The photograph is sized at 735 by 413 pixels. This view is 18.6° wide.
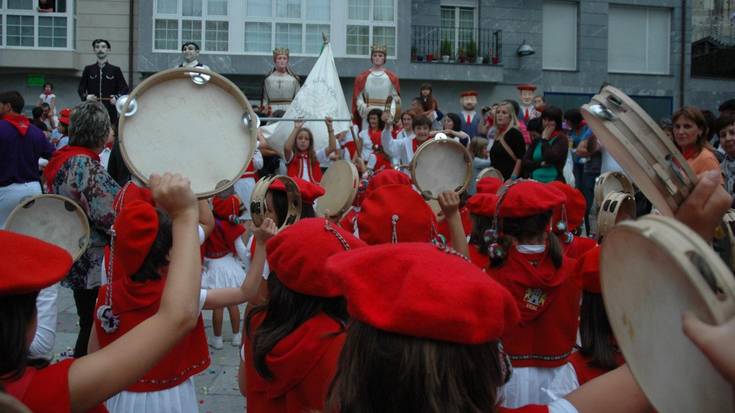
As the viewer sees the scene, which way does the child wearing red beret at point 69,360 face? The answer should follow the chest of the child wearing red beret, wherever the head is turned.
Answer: away from the camera
